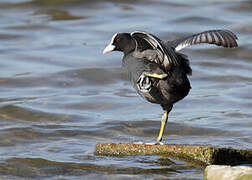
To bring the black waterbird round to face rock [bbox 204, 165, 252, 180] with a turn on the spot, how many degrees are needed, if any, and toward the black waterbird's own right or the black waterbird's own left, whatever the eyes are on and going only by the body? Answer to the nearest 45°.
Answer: approximately 135° to the black waterbird's own left

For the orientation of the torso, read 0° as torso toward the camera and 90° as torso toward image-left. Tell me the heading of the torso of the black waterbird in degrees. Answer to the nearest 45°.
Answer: approximately 90°
